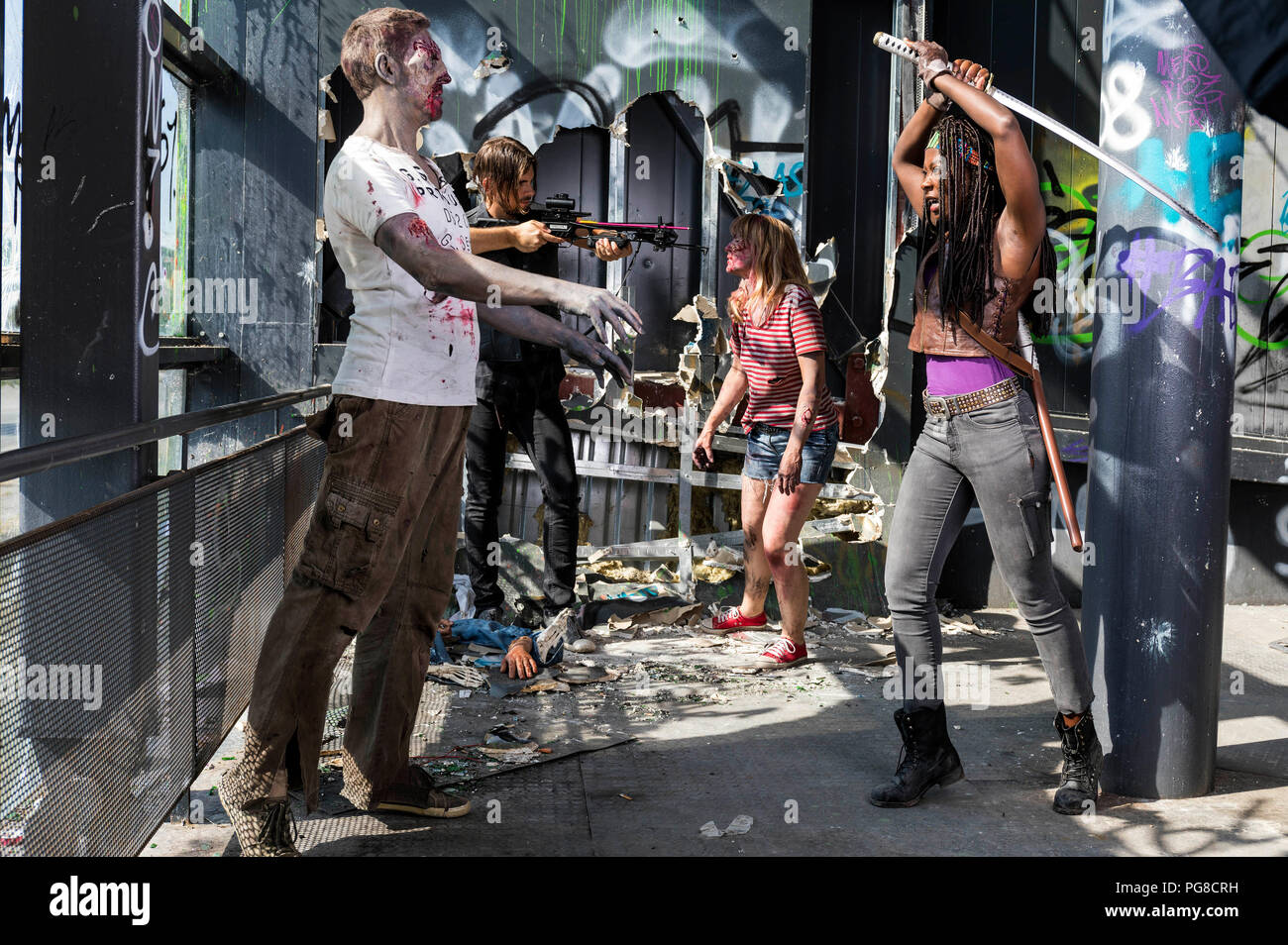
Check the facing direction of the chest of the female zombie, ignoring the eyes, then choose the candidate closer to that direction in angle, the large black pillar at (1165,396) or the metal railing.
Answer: the metal railing

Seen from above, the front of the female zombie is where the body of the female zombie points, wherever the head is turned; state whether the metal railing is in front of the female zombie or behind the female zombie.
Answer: in front

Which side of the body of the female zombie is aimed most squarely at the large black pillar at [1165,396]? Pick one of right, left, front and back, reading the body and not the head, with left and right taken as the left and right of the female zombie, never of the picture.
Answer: left

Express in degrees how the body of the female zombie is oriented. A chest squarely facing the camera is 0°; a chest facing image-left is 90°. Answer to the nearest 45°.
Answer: approximately 45°
